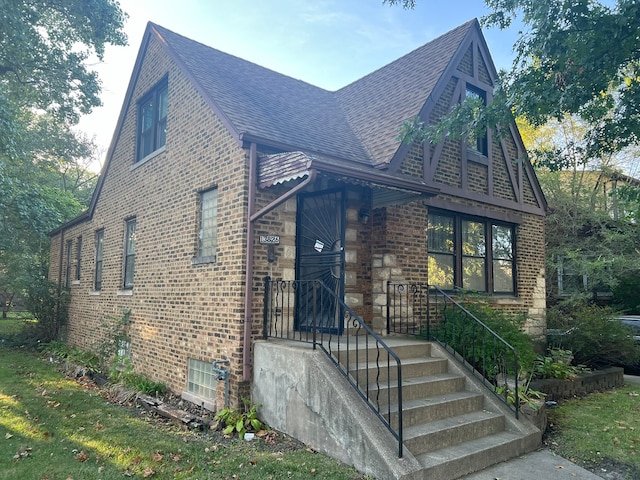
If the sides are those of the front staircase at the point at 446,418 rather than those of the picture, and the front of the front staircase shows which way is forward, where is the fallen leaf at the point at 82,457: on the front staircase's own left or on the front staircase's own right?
on the front staircase's own right

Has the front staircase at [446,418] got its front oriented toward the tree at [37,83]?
no

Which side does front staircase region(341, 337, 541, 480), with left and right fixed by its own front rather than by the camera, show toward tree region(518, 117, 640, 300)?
left

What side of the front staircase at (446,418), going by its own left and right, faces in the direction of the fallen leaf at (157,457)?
right

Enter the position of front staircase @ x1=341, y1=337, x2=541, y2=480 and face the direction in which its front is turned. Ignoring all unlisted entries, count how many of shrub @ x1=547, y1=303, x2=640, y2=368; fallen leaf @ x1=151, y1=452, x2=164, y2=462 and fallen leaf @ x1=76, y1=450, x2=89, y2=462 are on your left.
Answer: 1

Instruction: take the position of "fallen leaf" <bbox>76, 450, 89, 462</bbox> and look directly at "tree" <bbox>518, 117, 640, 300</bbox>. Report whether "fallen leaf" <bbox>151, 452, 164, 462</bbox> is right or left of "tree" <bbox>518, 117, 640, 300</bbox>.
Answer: right

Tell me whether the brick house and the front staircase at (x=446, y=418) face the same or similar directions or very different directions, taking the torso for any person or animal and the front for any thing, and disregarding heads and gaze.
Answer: same or similar directions

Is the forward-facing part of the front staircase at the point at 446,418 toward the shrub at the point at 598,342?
no

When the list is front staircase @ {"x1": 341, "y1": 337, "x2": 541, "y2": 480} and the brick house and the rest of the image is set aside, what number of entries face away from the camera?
0

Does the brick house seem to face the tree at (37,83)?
no

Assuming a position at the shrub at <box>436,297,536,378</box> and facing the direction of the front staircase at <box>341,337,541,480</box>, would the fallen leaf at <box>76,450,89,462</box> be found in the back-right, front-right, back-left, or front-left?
front-right

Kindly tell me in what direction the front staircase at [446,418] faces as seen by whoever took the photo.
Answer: facing the viewer and to the right of the viewer

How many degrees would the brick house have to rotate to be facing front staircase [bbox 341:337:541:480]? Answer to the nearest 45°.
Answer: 0° — it already faces it
